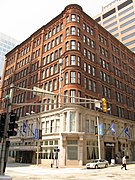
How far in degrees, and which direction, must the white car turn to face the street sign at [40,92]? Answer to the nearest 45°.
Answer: approximately 45° to its left

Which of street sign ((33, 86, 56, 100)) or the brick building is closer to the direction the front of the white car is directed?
the street sign

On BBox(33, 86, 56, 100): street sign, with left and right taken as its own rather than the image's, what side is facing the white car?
left

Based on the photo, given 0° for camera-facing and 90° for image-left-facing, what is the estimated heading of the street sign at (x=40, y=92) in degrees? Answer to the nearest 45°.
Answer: approximately 315°

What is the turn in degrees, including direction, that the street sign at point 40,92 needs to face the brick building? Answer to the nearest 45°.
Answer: approximately 135° to its left
